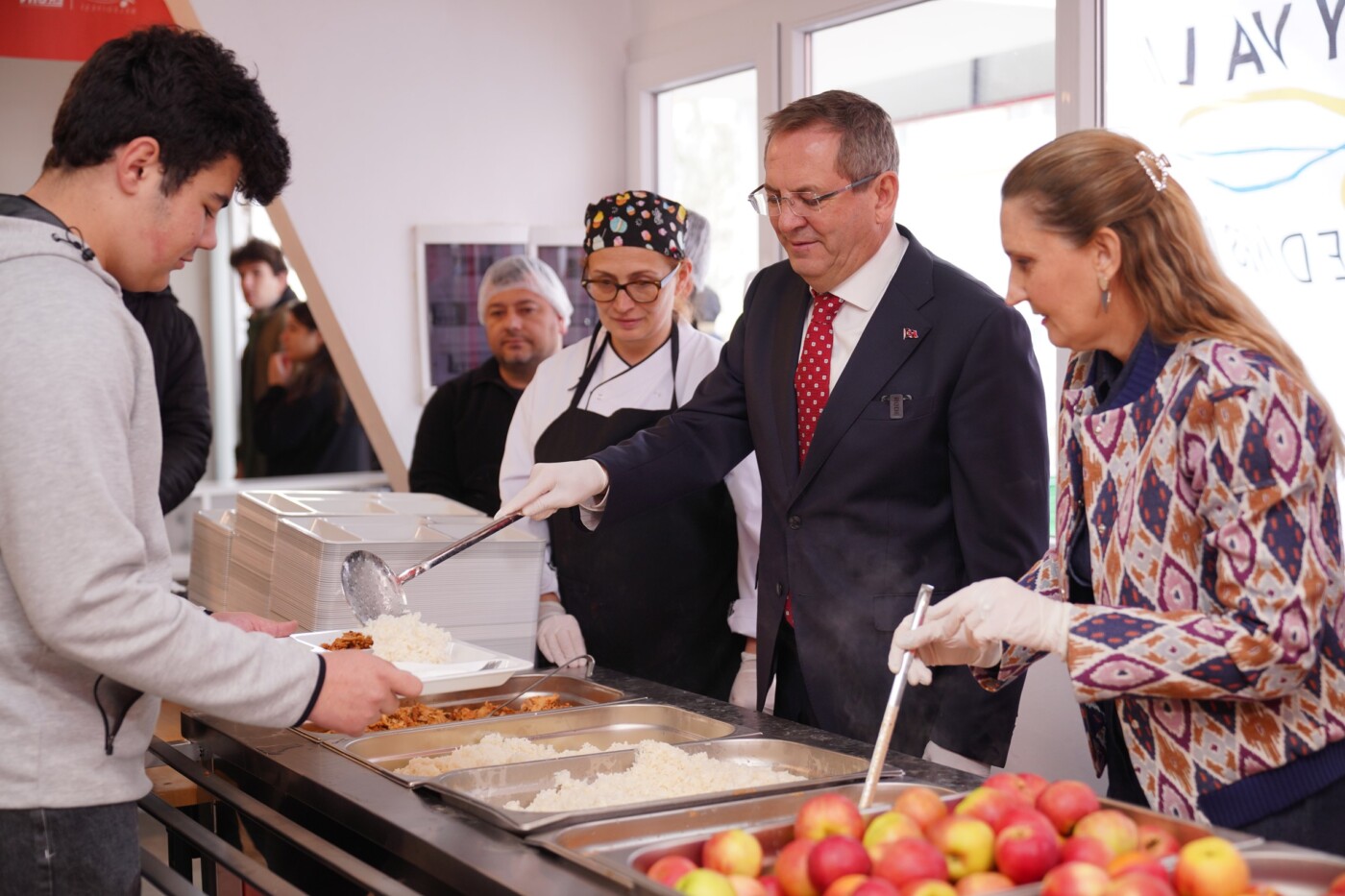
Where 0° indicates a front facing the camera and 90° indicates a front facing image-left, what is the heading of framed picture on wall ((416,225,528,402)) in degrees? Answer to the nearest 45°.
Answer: approximately 0°

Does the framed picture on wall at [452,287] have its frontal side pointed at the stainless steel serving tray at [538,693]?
yes

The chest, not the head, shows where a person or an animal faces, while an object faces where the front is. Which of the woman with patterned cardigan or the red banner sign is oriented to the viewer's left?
the woman with patterned cardigan

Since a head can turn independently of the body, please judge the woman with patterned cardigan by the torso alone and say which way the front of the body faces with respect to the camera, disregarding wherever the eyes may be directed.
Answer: to the viewer's left

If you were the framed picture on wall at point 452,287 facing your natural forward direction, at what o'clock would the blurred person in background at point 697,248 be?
The blurred person in background is roughly at 11 o'clock from the framed picture on wall.

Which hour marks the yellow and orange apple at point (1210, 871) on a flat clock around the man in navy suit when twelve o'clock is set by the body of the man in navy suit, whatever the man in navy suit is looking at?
The yellow and orange apple is roughly at 10 o'clock from the man in navy suit.

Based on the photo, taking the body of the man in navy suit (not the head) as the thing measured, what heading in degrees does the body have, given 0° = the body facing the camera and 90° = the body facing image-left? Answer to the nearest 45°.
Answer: approximately 45°
